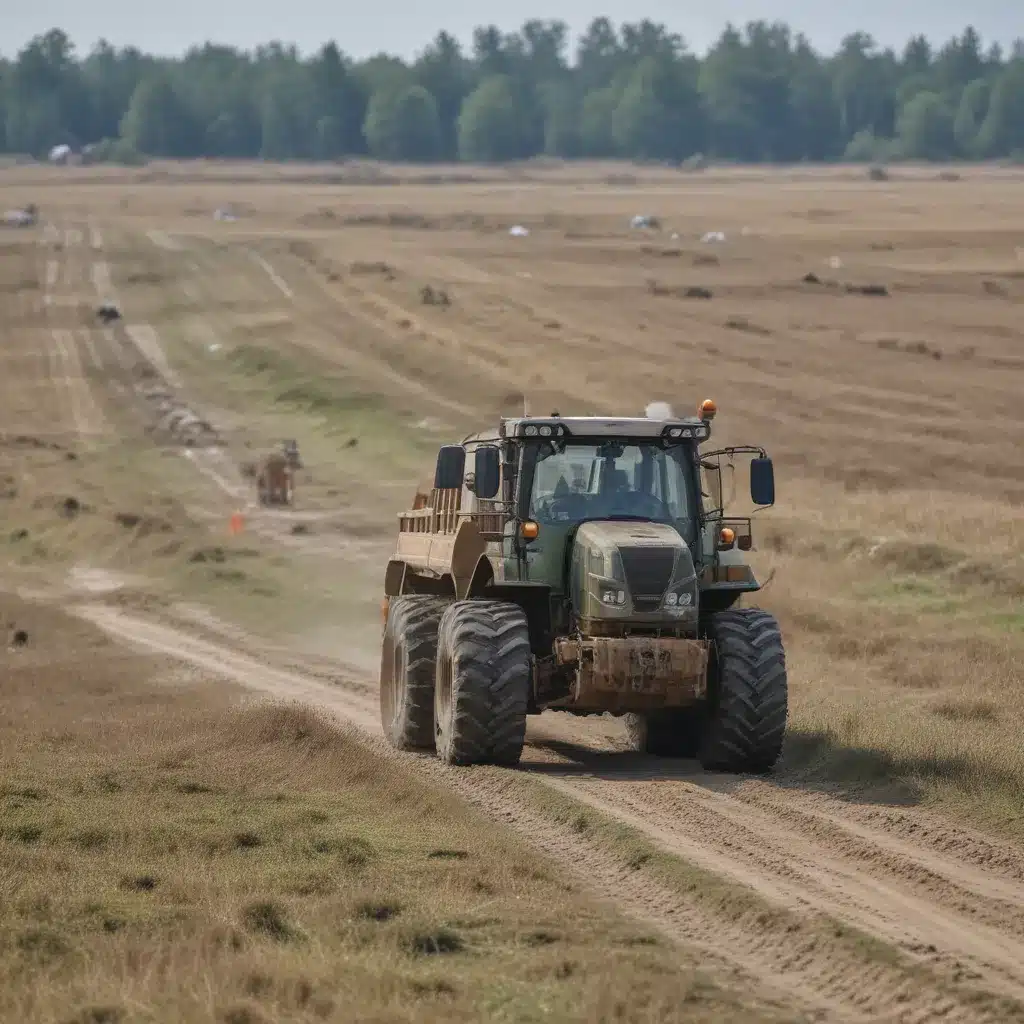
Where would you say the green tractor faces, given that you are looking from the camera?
facing the viewer and to the right of the viewer

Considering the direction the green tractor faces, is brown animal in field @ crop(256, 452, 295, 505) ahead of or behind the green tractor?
behind
